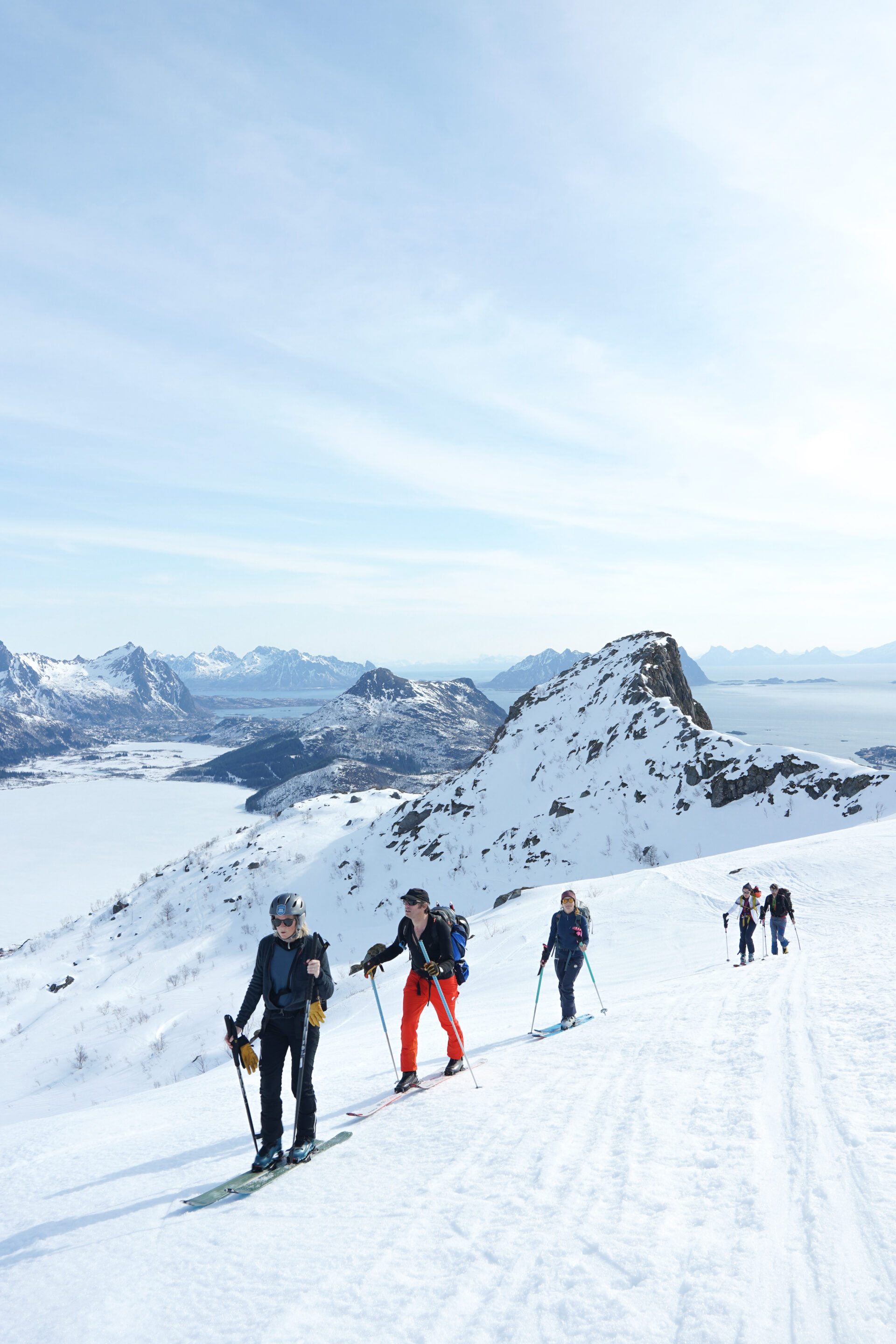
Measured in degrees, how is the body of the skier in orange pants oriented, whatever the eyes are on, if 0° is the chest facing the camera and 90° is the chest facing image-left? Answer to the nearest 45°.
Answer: approximately 45°

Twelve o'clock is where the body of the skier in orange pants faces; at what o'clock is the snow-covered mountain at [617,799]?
The snow-covered mountain is roughly at 5 o'clock from the skier in orange pants.

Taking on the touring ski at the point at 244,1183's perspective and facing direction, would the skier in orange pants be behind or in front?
behind

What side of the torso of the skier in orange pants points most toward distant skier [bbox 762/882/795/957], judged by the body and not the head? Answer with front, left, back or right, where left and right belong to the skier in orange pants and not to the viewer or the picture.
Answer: back

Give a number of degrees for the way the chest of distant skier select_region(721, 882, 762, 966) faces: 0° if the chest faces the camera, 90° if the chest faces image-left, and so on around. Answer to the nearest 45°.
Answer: approximately 45°

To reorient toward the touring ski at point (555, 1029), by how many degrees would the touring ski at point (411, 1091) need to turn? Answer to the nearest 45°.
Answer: approximately 180°

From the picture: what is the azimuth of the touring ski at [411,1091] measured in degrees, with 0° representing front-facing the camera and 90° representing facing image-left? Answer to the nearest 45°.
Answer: approximately 45°

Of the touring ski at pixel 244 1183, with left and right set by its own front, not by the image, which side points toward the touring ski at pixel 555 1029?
back
